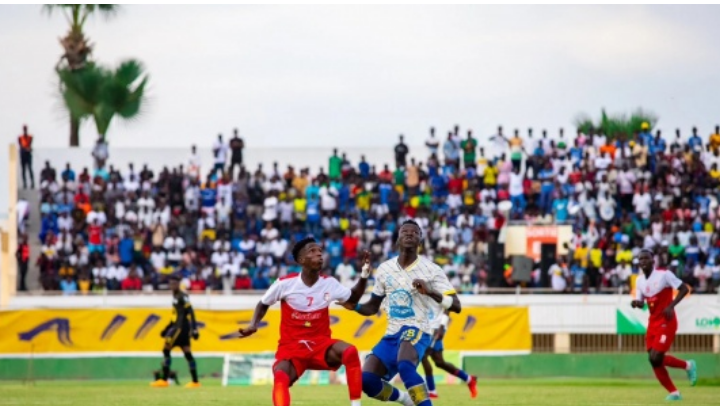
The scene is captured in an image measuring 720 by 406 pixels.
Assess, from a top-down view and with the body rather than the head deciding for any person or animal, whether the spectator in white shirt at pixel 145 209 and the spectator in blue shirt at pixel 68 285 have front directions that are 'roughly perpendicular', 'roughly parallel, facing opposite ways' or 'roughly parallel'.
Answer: roughly parallel

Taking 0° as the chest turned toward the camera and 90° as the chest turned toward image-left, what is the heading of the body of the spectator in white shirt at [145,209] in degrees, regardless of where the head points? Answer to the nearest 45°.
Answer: approximately 0°

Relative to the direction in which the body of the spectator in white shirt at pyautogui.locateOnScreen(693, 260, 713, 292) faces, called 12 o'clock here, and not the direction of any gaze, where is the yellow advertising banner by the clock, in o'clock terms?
The yellow advertising banner is roughly at 2 o'clock from the spectator in white shirt.

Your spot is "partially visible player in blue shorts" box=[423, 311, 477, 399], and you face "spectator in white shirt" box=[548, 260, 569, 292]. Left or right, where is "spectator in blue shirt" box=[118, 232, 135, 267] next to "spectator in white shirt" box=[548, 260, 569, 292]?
left

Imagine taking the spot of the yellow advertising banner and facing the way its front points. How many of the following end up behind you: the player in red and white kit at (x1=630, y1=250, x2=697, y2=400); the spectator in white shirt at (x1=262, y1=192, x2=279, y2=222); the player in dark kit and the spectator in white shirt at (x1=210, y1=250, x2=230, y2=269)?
2

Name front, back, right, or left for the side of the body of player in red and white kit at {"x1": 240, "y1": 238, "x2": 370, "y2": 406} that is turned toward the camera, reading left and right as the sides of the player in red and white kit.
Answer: front

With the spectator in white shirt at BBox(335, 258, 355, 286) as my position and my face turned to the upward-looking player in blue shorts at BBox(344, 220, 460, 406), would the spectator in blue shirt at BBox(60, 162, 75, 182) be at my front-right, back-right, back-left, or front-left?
back-right

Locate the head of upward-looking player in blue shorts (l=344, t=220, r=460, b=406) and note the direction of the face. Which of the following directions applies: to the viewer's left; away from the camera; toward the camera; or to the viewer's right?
toward the camera

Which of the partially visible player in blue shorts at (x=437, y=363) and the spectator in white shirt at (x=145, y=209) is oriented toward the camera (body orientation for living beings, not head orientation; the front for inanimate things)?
the spectator in white shirt

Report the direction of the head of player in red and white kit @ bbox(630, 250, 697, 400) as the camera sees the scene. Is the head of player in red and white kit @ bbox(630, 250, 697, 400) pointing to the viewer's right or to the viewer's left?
to the viewer's left

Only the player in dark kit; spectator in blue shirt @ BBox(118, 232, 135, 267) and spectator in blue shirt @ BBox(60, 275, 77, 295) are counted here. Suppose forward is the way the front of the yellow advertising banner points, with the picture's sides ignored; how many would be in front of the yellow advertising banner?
1

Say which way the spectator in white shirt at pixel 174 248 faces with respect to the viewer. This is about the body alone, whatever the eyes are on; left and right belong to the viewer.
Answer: facing the viewer

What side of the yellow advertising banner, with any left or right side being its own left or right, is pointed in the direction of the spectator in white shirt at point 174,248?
back

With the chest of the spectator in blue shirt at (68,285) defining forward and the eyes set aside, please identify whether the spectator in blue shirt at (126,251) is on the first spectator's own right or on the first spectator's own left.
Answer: on the first spectator's own left
